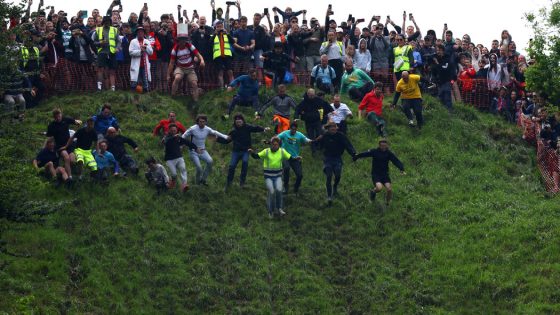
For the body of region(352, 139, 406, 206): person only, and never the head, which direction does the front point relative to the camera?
toward the camera

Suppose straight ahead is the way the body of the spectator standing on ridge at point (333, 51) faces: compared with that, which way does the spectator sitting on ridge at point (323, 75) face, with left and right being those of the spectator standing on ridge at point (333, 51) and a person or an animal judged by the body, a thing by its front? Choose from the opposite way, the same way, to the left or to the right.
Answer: the same way

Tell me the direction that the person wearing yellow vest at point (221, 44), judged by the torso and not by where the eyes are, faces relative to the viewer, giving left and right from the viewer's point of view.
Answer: facing the viewer

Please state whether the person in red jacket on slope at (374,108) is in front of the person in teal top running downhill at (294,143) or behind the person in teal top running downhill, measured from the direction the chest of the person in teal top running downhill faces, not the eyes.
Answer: behind

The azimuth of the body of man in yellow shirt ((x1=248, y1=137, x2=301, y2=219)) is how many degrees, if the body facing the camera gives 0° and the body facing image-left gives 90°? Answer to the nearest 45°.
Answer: approximately 0°

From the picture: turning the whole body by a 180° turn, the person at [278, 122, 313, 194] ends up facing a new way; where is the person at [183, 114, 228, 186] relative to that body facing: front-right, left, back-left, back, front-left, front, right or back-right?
left

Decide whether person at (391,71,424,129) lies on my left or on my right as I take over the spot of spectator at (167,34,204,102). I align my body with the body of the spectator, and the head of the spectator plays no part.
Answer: on my left

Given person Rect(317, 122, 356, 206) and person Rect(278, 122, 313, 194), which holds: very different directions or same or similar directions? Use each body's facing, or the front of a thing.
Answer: same or similar directions

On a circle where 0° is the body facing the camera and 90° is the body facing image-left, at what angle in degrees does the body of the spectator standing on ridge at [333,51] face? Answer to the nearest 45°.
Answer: approximately 0°

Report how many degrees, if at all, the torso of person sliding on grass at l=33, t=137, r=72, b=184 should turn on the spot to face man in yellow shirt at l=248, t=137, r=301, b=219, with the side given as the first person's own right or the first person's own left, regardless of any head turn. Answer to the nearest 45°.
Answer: approximately 45° to the first person's own left

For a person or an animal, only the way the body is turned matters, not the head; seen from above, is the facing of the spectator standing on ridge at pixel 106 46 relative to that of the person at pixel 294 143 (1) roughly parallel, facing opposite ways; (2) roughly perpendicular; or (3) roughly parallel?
roughly parallel

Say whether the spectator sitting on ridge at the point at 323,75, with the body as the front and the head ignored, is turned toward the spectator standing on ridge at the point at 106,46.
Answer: no

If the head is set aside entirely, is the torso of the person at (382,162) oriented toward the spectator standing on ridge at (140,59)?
no

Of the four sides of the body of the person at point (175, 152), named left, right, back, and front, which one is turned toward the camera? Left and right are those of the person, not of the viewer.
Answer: front

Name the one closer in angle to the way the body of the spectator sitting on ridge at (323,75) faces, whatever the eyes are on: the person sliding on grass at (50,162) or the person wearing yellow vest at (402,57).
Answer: the person sliding on grass

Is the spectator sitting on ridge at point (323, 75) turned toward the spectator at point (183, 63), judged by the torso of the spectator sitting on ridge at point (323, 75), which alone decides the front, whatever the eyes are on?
no

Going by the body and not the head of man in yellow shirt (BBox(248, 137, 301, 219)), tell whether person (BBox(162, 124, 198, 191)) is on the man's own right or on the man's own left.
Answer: on the man's own right

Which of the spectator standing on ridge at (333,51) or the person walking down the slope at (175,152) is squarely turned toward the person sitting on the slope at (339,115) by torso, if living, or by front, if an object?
the spectator standing on ridge at (333,51)
